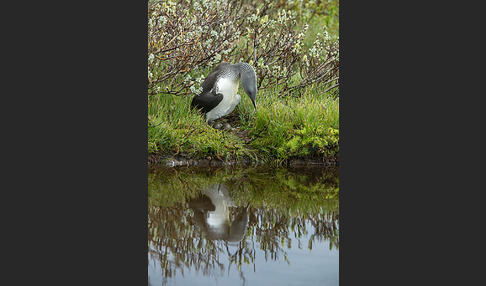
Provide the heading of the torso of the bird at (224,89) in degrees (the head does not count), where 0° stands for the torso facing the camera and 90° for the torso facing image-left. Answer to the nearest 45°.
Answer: approximately 270°
